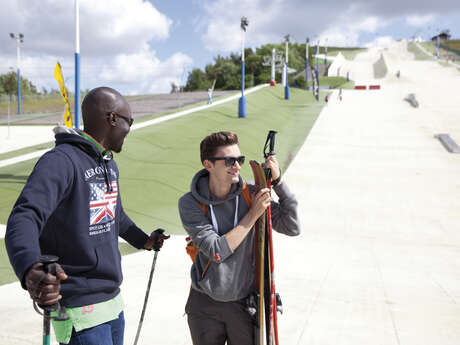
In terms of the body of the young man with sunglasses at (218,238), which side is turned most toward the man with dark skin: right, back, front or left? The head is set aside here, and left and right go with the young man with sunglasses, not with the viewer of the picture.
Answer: right

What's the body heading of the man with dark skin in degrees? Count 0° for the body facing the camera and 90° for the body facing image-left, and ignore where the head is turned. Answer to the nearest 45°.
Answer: approximately 315°

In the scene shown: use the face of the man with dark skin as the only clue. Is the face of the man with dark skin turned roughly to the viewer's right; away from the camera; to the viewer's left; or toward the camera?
to the viewer's right

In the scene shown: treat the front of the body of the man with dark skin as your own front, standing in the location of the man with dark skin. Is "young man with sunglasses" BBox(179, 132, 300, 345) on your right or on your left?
on your left
